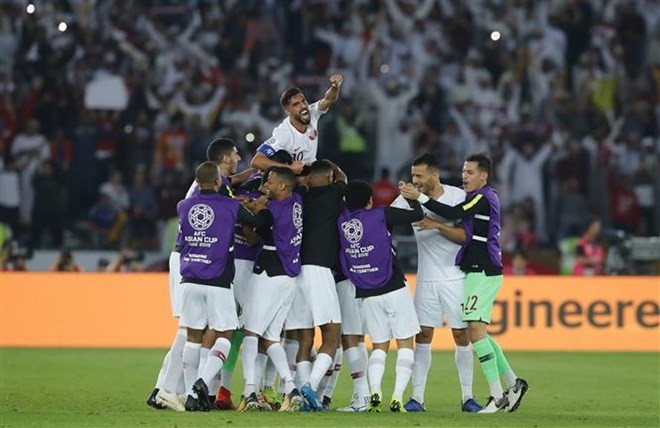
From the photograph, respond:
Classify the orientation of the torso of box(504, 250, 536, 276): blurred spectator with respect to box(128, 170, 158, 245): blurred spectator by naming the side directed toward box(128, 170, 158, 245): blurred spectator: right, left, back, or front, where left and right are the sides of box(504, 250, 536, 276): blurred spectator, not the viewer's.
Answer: right

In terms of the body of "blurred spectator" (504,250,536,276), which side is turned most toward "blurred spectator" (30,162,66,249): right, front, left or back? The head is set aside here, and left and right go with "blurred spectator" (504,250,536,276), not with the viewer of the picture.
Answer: right

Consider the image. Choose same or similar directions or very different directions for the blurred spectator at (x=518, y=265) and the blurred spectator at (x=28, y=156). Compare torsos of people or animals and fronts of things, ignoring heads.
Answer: same or similar directions

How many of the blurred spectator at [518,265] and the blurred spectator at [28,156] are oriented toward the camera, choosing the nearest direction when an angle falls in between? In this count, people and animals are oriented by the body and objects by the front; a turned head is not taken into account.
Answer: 2

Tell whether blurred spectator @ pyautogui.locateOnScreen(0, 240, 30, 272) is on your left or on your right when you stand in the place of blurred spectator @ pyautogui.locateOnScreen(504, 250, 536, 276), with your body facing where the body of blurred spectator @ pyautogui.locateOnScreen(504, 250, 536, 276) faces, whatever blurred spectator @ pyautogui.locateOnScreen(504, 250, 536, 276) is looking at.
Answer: on your right

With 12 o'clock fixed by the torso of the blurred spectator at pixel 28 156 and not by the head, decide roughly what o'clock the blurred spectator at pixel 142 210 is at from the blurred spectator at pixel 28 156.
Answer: the blurred spectator at pixel 142 210 is roughly at 10 o'clock from the blurred spectator at pixel 28 156.

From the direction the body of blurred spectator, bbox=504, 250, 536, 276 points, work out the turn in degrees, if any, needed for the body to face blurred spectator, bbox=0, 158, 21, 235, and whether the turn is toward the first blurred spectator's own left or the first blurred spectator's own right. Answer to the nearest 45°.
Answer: approximately 90° to the first blurred spectator's own right

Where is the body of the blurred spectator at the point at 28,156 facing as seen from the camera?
toward the camera

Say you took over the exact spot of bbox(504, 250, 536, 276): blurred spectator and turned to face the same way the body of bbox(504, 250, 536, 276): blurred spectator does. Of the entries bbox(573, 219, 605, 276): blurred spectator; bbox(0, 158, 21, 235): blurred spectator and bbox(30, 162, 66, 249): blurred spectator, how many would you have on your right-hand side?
2

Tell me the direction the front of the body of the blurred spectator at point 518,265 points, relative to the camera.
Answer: toward the camera
